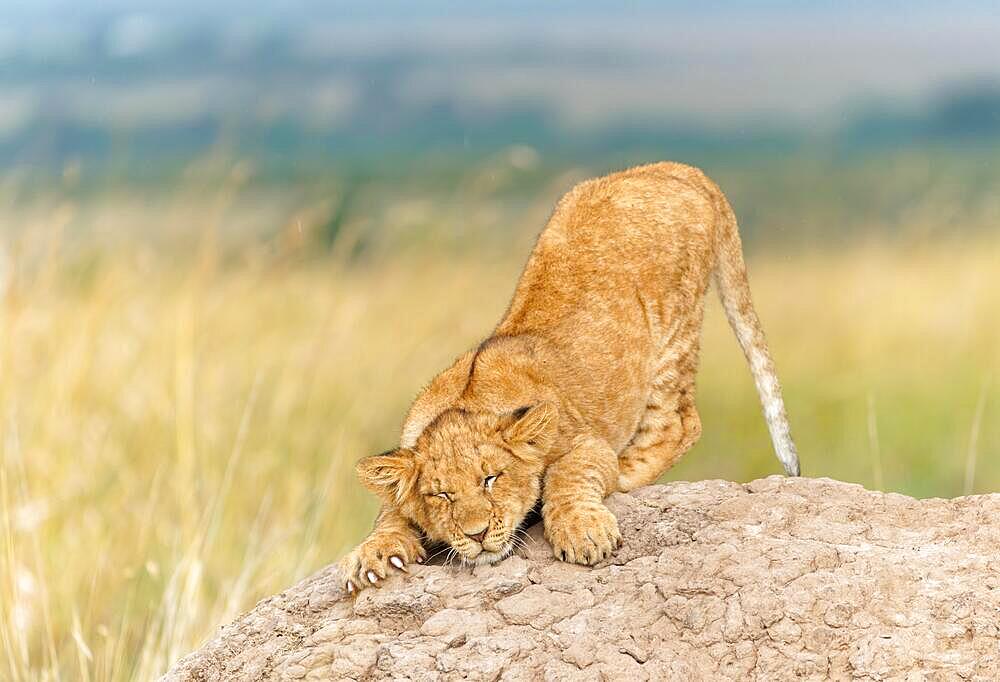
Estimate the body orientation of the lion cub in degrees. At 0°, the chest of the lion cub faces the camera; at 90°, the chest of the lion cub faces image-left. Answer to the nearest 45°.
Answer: approximately 45°
